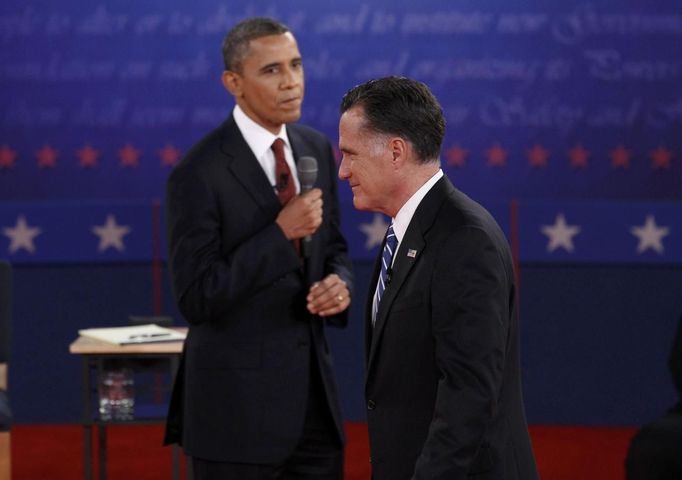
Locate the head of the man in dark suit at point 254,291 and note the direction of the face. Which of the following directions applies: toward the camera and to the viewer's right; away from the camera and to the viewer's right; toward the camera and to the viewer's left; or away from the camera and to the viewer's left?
toward the camera and to the viewer's right

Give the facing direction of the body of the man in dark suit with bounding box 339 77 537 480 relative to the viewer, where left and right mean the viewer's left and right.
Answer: facing to the left of the viewer

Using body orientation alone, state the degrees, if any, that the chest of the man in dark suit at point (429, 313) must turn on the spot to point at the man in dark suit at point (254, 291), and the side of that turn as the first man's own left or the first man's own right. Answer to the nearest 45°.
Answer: approximately 45° to the first man's own right

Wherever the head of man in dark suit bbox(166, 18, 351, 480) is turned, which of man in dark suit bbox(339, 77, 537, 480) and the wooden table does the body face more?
the man in dark suit

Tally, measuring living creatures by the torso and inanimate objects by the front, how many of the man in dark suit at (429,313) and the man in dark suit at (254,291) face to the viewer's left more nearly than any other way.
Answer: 1

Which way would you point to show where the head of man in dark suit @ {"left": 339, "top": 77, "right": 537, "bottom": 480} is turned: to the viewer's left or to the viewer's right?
to the viewer's left

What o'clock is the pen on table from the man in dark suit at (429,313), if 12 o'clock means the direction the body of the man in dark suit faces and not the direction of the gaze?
The pen on table is roughly at 2 o'clock from the man in dark suit.

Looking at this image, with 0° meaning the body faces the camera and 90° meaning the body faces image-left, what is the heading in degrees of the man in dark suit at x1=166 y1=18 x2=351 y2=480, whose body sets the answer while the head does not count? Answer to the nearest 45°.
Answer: approximately 315°

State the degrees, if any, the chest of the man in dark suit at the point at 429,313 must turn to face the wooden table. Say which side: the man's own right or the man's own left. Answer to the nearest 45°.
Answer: approximately 45° to the man's own right
